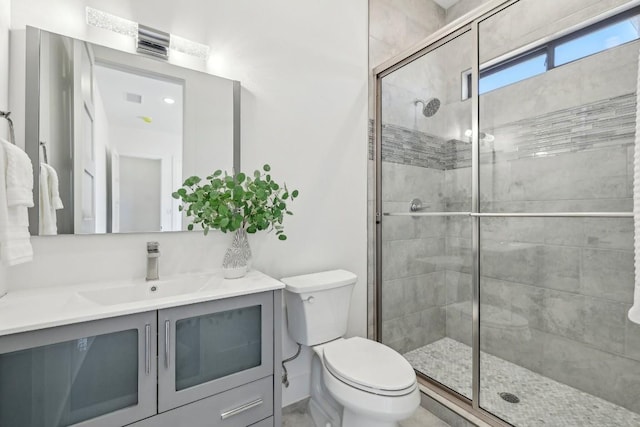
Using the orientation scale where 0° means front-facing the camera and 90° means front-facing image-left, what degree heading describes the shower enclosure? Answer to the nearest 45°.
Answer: approximately 45°

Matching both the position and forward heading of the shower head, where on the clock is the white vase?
The white vase is roughly at 3 o'clock from the shower head.

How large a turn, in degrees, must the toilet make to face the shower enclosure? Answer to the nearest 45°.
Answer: approximately 90° to its left

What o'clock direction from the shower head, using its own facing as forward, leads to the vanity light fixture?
The vanity light fixture is roughly at 3 o'clock from the shower head.

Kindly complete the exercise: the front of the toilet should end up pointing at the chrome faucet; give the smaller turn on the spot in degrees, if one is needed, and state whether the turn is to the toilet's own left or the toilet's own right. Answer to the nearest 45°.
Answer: approximately 135° to the toilet's own right

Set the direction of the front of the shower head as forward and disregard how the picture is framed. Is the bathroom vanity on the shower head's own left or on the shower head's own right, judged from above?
on the shower head's own right

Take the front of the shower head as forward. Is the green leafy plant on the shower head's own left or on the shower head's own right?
on the shower head's own right

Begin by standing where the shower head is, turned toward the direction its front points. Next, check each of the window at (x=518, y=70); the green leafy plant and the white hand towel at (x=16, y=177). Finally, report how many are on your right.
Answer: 2
